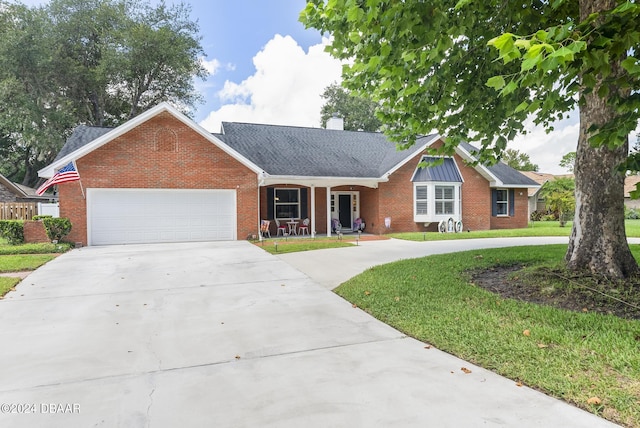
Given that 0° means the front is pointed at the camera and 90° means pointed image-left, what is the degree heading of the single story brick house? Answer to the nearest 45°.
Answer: approximately 0°

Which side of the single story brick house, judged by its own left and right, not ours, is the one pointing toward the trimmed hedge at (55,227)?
right

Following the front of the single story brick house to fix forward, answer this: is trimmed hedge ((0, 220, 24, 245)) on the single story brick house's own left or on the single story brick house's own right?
on the single story brick house's own right

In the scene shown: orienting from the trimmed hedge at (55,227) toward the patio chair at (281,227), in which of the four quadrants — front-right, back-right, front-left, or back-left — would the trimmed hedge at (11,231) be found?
back-left

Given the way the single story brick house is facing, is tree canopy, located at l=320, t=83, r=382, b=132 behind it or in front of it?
behind

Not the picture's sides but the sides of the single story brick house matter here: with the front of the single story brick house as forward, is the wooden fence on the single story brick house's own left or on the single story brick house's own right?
on the single story brick house's own right

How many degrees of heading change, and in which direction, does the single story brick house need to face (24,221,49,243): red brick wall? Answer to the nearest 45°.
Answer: approximately 90° to its right

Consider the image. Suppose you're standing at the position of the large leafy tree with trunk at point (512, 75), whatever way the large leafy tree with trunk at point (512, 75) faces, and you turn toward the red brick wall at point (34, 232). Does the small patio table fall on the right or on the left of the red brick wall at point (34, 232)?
right

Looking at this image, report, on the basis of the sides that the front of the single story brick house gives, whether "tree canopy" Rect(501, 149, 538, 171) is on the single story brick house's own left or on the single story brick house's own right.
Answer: on the single story brick house's own left
